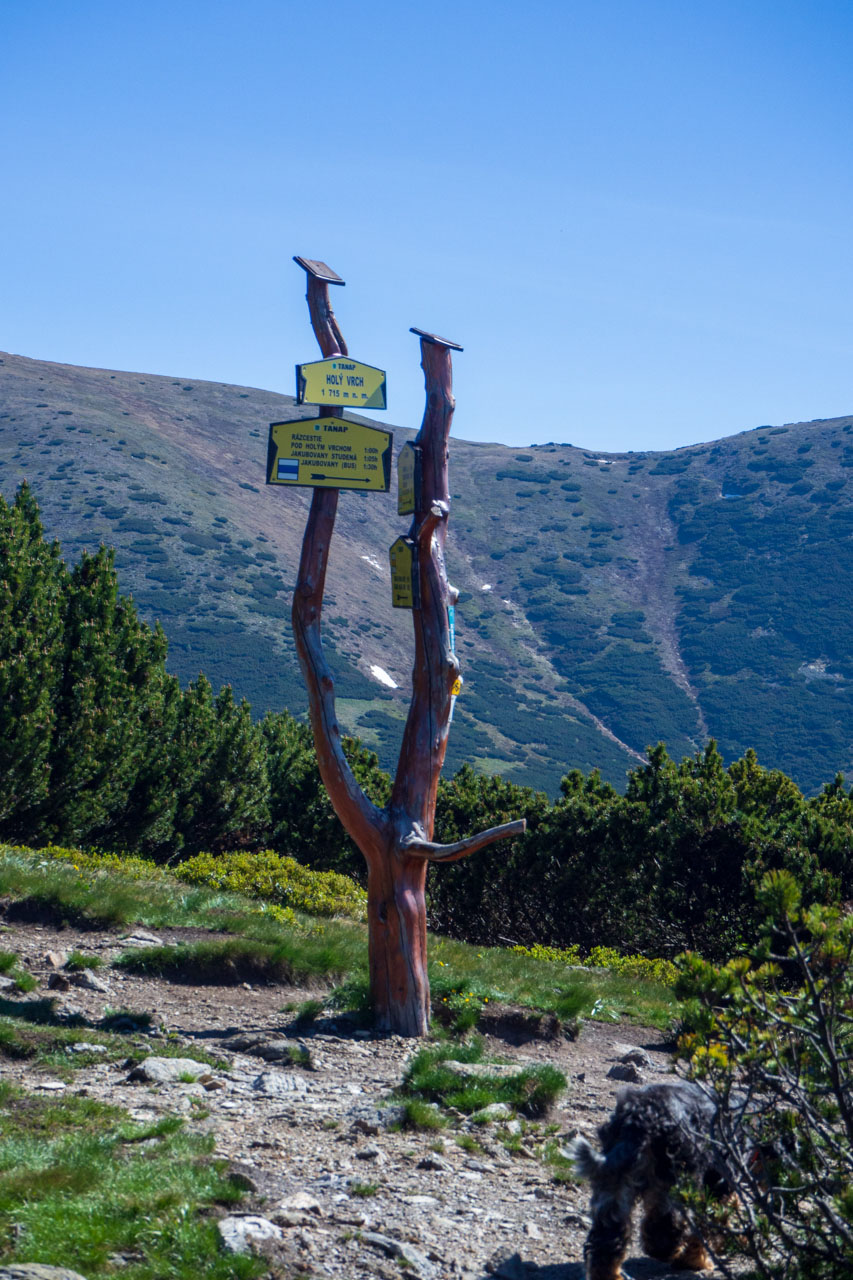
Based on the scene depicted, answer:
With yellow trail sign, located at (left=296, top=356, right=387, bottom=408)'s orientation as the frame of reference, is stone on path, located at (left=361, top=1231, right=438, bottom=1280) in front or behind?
in front

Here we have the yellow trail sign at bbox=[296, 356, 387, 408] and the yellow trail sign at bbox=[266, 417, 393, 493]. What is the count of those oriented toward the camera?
2

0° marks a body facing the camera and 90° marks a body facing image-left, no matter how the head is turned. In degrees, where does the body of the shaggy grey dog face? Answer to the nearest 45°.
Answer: approximately 225°

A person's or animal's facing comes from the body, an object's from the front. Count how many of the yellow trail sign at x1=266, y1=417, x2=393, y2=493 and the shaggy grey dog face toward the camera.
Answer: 1

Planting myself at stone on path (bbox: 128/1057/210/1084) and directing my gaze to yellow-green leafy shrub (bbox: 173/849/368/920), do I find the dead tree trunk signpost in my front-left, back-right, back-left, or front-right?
front-right

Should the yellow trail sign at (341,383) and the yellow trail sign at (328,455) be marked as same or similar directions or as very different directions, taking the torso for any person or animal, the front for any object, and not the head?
same or similar directions

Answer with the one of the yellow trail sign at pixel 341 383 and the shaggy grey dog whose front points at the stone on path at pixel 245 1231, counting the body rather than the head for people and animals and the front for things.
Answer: the yellow trail sign

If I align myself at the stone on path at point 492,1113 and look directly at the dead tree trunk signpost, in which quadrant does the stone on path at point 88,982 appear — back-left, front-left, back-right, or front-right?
front-left

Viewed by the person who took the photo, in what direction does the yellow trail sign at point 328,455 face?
facing the viewer

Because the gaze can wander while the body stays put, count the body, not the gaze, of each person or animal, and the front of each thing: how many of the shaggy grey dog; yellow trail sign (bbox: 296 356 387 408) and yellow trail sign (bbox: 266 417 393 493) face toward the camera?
2

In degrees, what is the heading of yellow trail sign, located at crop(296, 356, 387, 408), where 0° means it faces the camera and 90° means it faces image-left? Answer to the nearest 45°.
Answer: approximately 0°

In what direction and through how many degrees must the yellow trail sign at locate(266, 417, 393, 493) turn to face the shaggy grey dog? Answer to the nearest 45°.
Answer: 0° — it already faces it
